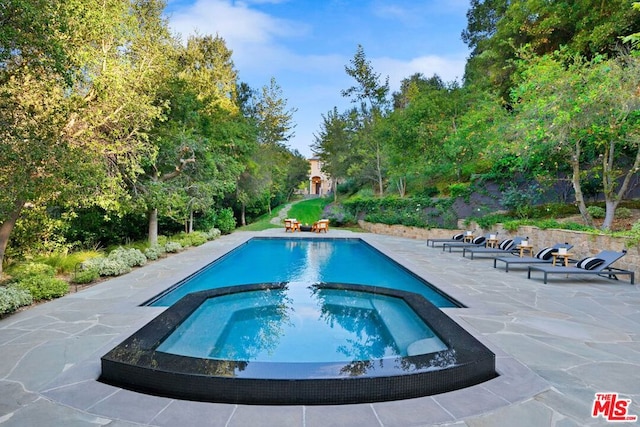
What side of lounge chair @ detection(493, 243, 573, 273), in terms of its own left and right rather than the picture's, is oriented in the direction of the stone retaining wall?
back

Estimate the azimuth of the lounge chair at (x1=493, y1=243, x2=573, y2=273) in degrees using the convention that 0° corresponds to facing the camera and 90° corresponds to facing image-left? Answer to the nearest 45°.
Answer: approximately 45°

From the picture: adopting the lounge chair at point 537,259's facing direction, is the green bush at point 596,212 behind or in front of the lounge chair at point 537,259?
behind

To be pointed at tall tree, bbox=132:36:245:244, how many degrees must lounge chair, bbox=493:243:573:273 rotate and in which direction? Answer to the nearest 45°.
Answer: approximately 45° to its right

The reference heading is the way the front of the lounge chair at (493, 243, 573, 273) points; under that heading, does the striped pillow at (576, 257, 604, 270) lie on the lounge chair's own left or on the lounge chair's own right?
on the lounge chair's own left

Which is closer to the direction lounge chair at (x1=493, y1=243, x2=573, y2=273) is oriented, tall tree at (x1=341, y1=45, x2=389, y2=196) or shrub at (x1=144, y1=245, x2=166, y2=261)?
the shrub

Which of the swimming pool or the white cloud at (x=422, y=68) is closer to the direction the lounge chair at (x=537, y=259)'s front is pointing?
the swimming pool
